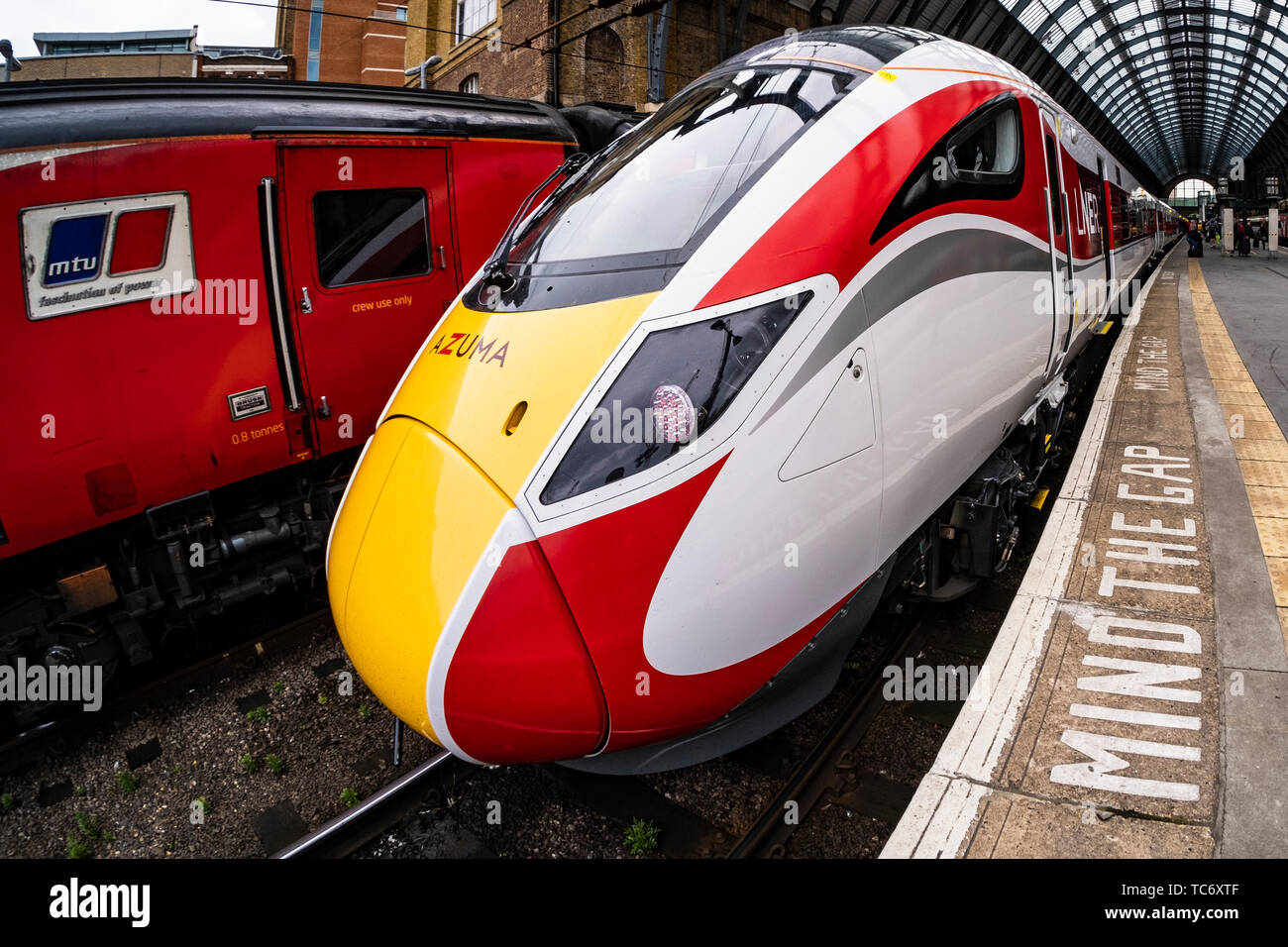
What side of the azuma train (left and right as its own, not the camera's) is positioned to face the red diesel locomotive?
right

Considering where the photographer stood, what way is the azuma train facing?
facing the viewer and to the left of the viewer
